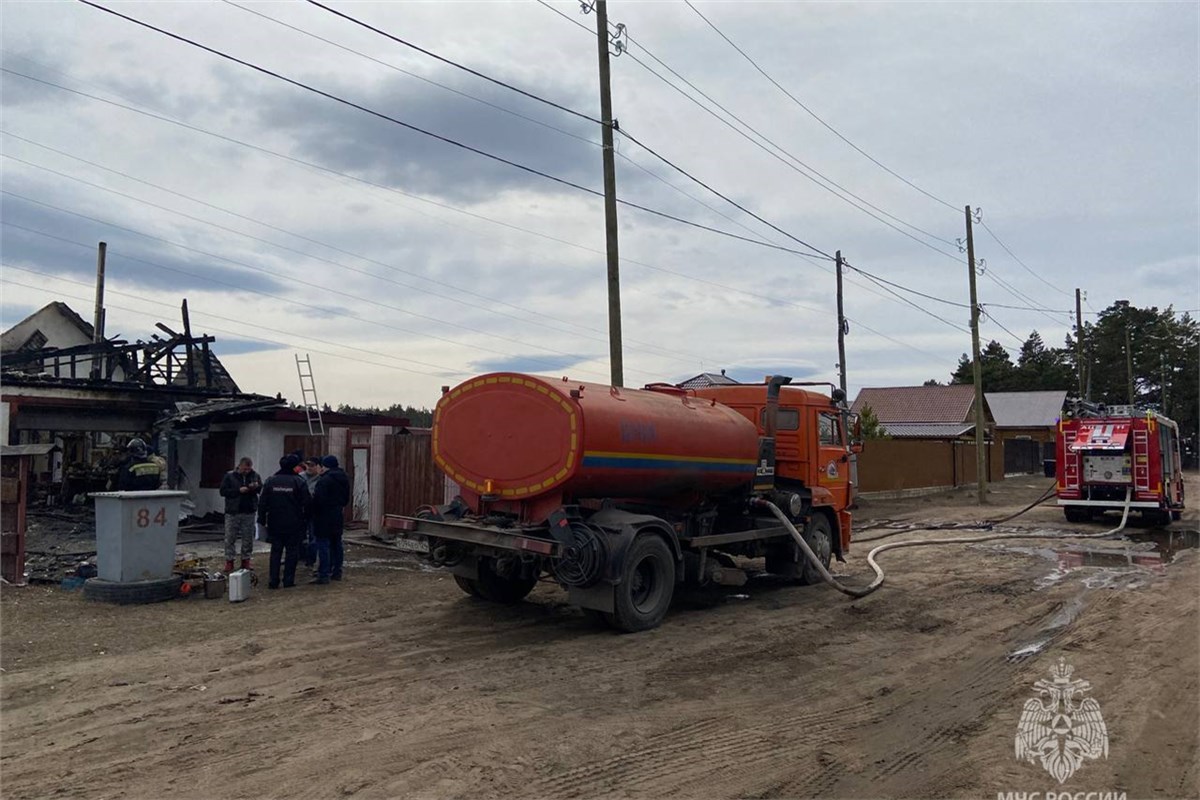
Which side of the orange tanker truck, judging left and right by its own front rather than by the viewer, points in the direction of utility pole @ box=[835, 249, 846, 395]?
front

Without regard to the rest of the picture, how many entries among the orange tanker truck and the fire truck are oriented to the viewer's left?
0

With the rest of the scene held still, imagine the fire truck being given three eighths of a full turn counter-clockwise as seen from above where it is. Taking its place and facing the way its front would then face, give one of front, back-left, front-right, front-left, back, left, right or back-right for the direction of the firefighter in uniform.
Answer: front

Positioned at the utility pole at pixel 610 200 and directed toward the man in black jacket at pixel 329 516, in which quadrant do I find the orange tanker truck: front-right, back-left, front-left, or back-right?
front-left

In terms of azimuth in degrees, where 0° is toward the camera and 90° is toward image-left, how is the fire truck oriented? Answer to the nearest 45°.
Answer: approximately 180°

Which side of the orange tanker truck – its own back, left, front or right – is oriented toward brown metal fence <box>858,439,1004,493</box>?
front

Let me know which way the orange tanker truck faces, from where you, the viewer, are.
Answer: facing away from the viewer and to the right of the viewer

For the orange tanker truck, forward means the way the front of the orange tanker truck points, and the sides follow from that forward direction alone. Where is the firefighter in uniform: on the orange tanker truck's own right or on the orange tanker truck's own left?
on the orange tanker truck's own left

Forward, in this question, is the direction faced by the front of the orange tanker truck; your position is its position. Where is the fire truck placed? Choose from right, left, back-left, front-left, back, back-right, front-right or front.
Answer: front

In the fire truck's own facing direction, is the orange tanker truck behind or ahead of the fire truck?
behind

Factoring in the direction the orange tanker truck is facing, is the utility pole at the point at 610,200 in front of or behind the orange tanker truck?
in front

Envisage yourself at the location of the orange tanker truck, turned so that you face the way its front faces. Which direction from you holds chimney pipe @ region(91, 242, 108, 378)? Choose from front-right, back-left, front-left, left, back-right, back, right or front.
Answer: left

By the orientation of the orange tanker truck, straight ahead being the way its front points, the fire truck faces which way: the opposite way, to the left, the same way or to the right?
the same way
